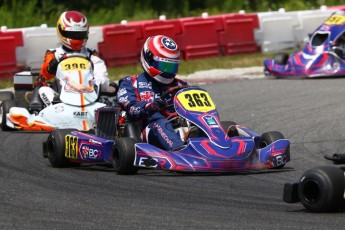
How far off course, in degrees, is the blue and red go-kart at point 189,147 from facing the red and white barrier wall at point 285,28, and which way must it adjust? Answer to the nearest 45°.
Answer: approximately 135° to its left

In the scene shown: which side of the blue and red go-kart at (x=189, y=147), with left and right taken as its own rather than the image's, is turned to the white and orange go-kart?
back

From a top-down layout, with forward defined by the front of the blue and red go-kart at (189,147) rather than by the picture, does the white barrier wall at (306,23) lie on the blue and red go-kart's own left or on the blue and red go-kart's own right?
on the blue and red go-kart's own left

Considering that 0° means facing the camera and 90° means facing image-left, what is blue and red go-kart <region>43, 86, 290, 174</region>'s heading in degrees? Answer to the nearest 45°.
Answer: approximately 315°

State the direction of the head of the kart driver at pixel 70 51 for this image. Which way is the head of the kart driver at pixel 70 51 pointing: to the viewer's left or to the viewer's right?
to the viewer's right

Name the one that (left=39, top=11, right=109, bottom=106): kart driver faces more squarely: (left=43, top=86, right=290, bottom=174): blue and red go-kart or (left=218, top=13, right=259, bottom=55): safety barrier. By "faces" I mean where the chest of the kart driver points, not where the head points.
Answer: the blue and red go-kart

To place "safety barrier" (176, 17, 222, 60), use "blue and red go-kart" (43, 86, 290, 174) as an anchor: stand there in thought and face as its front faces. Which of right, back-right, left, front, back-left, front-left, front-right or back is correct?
back-left

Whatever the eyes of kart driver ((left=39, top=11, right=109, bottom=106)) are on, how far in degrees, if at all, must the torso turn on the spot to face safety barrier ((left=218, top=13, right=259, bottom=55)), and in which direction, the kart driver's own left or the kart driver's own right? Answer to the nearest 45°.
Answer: approximately 135° to the kart driver's own left

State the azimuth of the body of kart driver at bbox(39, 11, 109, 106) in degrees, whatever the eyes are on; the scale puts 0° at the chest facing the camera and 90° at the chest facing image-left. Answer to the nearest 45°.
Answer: approximately 0°
